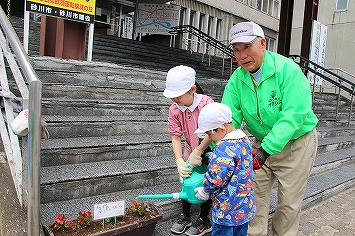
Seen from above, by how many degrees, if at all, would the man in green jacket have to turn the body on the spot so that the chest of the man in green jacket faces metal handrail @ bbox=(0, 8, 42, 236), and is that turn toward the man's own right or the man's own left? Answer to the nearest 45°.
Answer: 0° — they already face it

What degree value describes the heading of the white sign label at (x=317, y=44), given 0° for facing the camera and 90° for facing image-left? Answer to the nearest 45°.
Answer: approximately 0°

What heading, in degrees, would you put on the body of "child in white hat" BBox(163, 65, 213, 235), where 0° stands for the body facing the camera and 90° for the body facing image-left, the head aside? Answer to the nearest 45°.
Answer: approximately 45°

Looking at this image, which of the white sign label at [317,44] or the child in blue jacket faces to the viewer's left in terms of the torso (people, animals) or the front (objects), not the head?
the child in blue jacket

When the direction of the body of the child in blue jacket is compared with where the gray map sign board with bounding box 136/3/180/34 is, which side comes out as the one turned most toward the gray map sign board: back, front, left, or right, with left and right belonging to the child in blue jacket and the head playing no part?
right

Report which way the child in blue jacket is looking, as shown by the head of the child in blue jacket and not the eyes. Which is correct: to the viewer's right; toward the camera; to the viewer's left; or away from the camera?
to the viewer's left

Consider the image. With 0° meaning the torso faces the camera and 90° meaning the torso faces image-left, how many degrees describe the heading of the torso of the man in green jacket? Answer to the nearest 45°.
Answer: approximately 45°

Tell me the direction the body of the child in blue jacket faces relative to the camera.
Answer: to the viewer's left

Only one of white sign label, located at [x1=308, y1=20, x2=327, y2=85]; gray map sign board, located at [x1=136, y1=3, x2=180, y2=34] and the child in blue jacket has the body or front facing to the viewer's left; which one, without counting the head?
the child in blue jacket

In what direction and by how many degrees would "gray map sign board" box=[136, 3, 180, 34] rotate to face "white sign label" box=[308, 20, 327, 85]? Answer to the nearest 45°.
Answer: approximately 45° to its left
